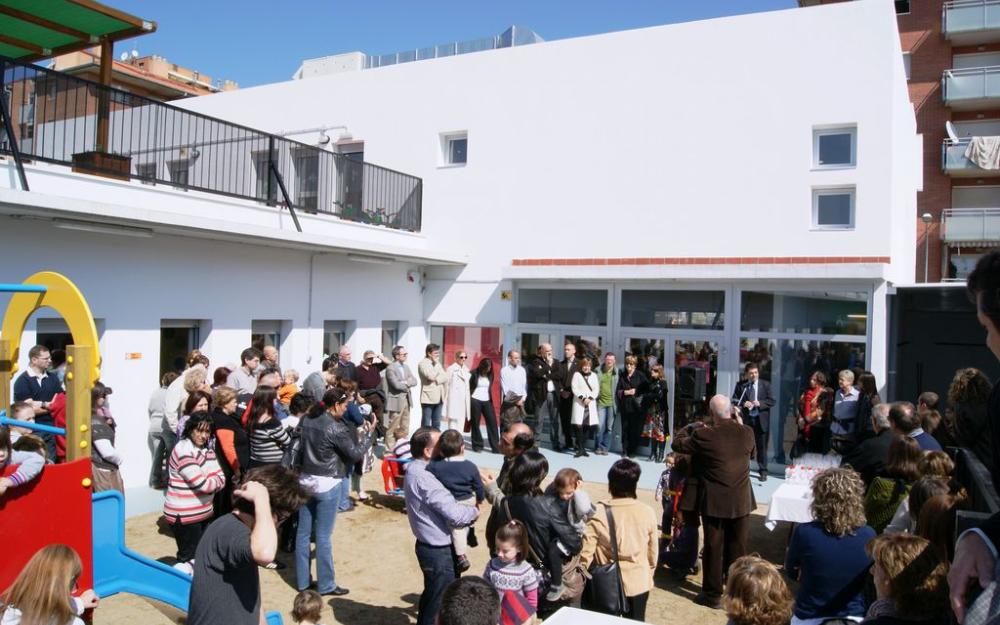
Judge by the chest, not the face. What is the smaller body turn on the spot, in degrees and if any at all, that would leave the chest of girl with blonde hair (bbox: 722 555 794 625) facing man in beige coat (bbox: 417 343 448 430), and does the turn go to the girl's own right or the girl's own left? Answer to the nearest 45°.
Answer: approximately 45° to the girl's own left

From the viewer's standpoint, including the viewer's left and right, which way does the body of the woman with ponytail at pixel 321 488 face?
facing away from the viewer and to the right of the viewer

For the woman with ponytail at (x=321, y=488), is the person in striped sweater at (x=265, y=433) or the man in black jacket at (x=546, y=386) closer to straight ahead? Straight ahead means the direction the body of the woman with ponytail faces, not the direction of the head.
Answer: the man in black jacket

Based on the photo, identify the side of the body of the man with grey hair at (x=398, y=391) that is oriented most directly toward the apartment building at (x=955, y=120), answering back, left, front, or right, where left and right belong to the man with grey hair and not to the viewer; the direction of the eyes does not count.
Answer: left

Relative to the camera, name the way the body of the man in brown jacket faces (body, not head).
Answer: away from the camera

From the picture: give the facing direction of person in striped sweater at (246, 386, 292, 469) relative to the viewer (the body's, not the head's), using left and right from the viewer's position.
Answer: facing away from the viewer and to the right of the viewer

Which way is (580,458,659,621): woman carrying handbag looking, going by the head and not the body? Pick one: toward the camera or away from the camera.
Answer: away from the camera

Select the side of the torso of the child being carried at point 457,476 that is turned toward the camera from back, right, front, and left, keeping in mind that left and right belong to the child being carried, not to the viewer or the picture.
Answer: back

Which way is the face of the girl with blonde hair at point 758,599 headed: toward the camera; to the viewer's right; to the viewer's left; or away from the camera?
away from the camera

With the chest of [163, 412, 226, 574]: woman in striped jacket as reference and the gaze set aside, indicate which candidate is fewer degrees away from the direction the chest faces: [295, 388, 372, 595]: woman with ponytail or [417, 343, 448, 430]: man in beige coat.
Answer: the woman with ponytail

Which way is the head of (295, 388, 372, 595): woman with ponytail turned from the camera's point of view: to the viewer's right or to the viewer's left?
to the viewer's right

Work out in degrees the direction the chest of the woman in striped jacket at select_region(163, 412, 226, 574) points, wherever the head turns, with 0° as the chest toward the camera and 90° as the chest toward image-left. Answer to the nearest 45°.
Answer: approximately 315°
